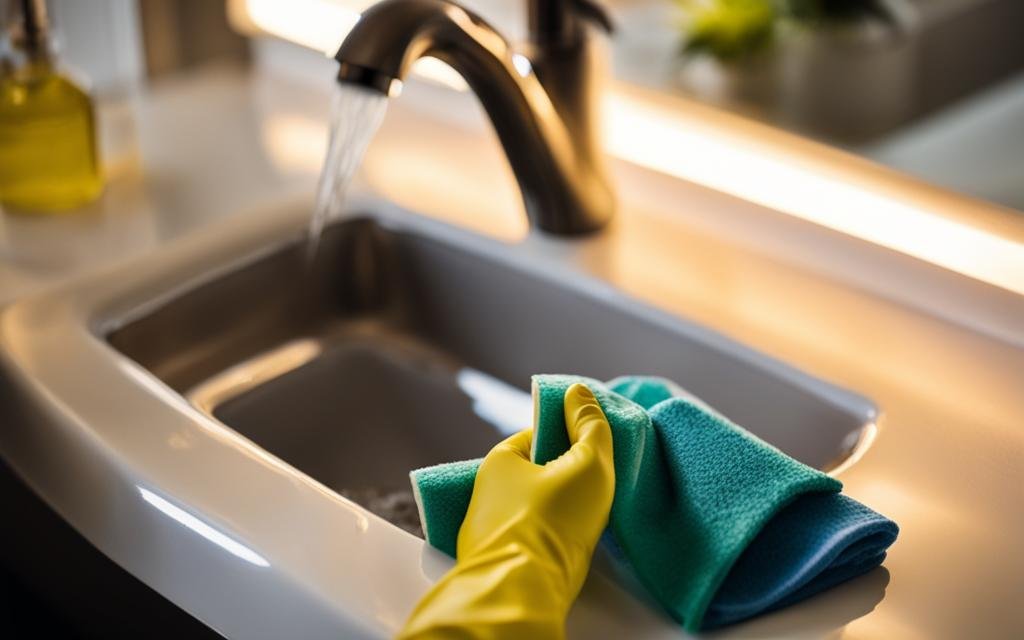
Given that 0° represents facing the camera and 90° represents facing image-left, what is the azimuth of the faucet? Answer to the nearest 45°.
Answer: approximately 90°

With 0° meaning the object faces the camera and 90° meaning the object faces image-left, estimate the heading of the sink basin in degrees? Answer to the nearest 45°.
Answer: approximately 45°
